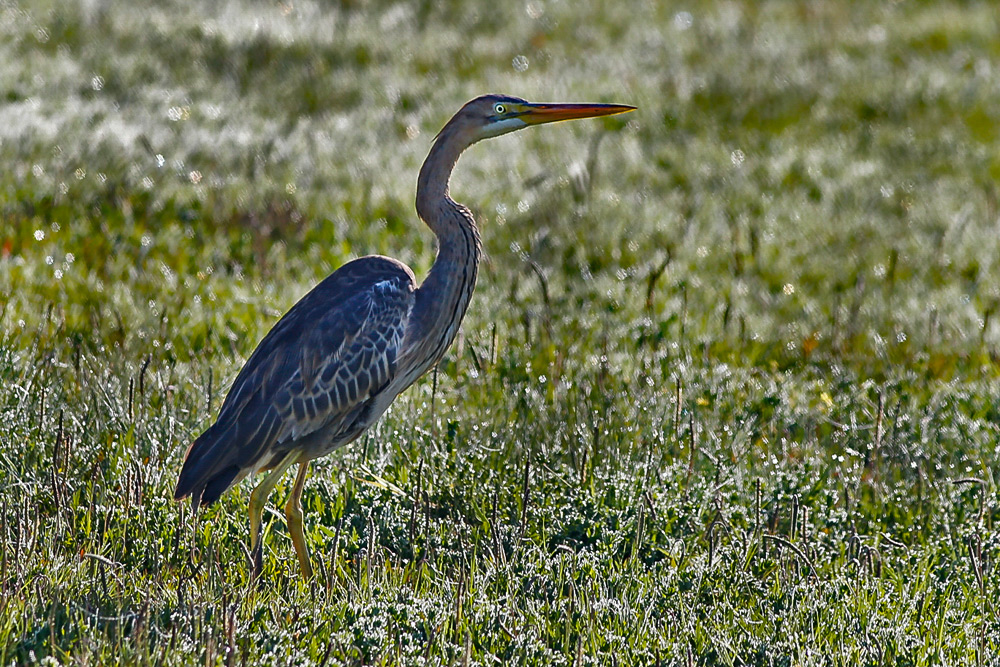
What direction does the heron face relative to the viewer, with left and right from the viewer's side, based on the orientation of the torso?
facing to the right of the viewer
